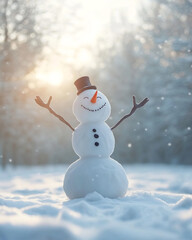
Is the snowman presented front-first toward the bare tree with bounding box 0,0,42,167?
no

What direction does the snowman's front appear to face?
toward the camera
